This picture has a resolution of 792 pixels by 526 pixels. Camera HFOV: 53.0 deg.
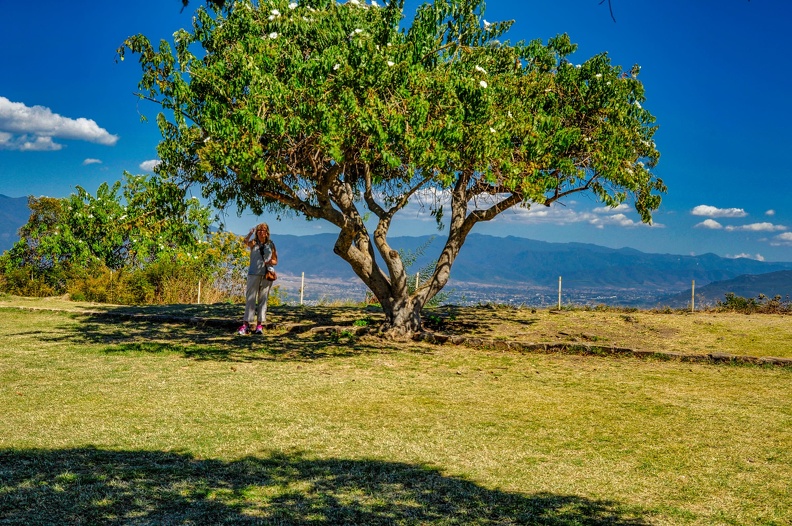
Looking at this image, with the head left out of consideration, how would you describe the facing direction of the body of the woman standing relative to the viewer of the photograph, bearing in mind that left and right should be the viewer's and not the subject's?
facing the viewer

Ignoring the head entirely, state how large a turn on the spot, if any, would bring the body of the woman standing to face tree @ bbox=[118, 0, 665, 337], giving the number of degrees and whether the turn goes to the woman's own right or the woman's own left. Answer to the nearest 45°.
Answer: approximately 45° to the woman's own left
